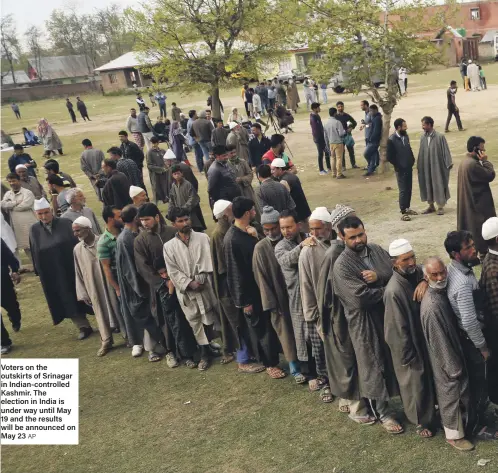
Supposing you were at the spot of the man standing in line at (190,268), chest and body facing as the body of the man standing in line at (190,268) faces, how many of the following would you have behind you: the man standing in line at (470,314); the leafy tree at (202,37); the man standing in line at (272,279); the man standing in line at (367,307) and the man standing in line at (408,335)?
1

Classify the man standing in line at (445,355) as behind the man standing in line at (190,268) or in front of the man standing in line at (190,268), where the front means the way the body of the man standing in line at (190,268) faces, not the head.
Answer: in front

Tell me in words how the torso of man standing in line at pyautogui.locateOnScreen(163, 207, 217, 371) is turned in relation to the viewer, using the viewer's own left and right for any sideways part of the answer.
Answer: facing the viewer

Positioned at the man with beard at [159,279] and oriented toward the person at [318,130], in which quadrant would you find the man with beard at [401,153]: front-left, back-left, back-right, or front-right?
front-right
